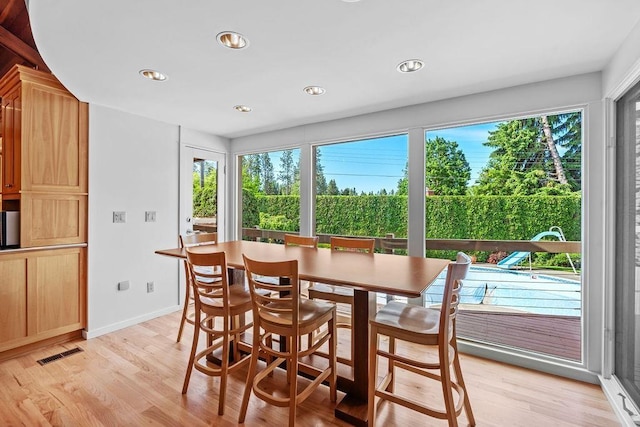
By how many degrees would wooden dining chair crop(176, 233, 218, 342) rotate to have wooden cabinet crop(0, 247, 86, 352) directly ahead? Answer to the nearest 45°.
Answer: approximately 135° to its right

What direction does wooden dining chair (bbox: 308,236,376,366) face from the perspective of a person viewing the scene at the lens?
facing the viewer and to the left of the viewer

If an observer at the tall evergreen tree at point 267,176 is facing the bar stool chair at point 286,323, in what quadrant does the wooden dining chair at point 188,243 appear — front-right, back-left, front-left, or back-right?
front-right

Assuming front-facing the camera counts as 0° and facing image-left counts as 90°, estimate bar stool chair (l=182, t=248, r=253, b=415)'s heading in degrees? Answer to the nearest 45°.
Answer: approximately 225°

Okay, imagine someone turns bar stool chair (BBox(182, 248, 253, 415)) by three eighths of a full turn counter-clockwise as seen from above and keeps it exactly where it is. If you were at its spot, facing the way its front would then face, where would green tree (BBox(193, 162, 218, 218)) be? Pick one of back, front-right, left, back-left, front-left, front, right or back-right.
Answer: right

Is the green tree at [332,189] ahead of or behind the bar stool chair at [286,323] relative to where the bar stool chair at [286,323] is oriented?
ahead

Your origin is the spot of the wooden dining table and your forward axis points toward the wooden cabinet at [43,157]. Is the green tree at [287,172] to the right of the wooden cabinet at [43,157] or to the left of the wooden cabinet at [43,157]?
right

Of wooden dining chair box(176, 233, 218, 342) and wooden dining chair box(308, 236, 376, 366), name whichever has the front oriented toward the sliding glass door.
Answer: wooden dining chair box(176, 233, 218, 342)

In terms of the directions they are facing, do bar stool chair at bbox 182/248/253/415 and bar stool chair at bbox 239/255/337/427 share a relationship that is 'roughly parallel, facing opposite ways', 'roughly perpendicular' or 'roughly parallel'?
roughly parallel

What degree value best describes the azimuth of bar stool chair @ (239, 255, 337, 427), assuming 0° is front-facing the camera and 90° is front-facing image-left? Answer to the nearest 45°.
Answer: approximately 225°

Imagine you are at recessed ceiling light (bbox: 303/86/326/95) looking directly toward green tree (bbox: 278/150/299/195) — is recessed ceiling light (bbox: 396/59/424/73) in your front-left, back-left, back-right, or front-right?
back-right

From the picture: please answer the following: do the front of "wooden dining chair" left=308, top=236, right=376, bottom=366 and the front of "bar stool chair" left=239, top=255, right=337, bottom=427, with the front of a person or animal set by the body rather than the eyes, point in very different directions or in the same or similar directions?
very different directions
